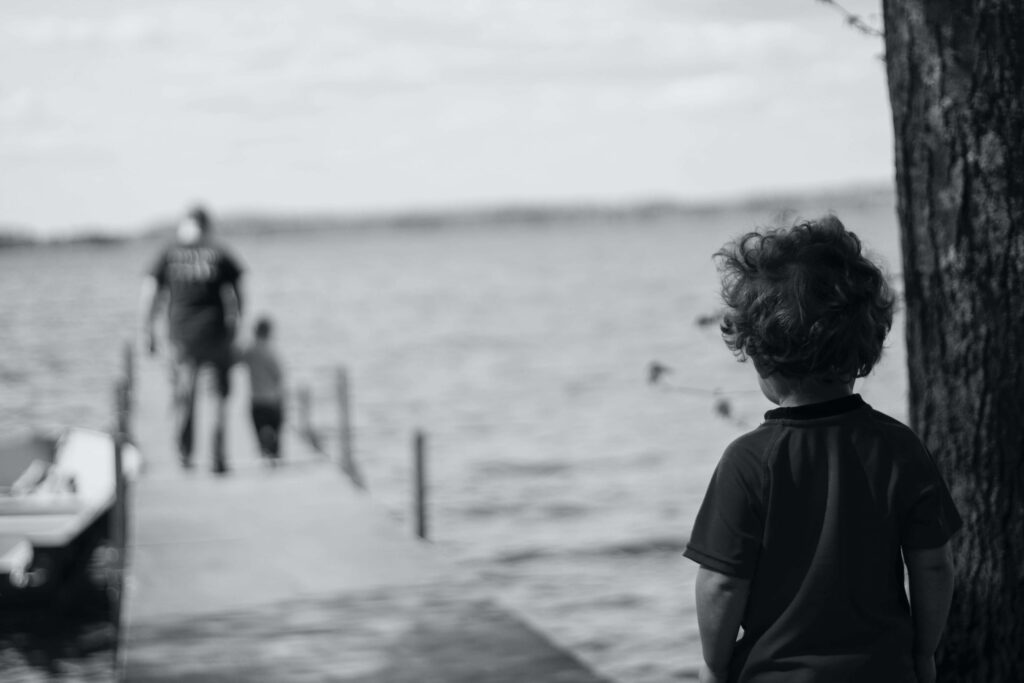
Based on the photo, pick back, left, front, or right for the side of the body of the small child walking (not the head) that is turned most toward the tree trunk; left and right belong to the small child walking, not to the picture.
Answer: back

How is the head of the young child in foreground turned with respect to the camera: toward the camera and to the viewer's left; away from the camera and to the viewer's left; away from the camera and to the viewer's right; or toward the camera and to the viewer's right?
away from the camera and to the viewer's left

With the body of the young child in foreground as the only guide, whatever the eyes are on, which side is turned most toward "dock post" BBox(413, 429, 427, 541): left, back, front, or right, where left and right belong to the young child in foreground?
front

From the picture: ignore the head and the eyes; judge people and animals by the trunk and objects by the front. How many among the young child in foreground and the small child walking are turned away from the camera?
2

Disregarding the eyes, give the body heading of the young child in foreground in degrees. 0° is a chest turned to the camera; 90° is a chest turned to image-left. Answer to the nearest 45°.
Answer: approximately 180°

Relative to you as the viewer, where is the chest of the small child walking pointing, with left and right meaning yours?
facing away from the viewer

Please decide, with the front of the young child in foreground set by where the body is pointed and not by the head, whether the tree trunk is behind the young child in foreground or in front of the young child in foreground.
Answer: in front

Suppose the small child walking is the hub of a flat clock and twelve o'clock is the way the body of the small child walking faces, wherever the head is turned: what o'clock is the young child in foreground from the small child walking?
The young child in foreground is roughly at 6 o'clock from the small child walking.

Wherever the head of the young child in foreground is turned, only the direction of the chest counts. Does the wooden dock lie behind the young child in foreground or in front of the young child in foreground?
in front
